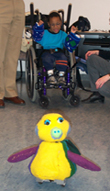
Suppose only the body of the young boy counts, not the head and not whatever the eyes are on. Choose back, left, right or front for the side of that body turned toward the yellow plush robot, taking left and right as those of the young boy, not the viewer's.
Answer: front

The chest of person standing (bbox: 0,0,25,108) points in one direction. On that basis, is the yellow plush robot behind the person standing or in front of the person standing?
in front

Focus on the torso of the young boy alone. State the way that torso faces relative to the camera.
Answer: toward the camera

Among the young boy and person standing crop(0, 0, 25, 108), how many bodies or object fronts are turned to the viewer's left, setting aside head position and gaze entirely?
0

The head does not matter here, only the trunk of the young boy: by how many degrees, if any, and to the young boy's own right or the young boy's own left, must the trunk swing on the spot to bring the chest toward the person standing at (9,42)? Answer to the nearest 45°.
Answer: approximately 90° to the young boy's own right

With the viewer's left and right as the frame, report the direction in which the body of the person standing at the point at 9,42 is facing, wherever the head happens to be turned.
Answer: facing the viewer and to the right of the viewer
